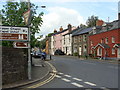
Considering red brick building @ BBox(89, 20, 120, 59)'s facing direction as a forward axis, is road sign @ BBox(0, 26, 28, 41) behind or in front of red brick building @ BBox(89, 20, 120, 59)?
in front

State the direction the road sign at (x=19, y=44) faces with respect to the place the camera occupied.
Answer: facing the viewer

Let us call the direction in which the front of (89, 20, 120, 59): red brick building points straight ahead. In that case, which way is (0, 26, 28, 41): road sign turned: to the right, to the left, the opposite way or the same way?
to the left

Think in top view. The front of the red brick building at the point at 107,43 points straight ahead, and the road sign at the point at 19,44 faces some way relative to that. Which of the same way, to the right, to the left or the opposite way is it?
to the left

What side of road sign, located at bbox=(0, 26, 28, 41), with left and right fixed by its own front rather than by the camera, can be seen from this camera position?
front

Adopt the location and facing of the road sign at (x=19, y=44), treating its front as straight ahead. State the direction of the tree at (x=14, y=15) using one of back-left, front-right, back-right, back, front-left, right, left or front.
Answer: back

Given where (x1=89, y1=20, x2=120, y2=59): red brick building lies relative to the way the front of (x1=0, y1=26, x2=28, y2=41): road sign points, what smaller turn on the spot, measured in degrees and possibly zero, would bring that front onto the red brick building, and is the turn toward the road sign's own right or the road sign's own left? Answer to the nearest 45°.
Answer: approximately 135° to the road sign's own left

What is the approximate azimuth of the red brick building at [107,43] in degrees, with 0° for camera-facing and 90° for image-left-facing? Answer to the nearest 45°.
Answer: approximately 45°

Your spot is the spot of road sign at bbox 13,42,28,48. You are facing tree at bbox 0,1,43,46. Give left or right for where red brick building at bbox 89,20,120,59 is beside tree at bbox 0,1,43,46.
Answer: right

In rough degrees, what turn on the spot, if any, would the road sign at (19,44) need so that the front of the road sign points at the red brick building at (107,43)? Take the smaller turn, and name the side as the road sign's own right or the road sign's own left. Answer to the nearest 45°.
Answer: approximately 135° to the road sign's own left

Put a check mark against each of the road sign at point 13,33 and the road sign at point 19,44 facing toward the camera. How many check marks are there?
2

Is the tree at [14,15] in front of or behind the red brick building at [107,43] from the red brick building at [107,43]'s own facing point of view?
in front

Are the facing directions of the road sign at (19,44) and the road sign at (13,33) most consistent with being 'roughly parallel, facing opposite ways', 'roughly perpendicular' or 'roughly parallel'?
roughly parallel

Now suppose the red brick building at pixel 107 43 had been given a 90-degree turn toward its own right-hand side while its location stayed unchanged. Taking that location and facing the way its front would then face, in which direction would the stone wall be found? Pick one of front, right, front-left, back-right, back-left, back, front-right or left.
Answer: back-left
